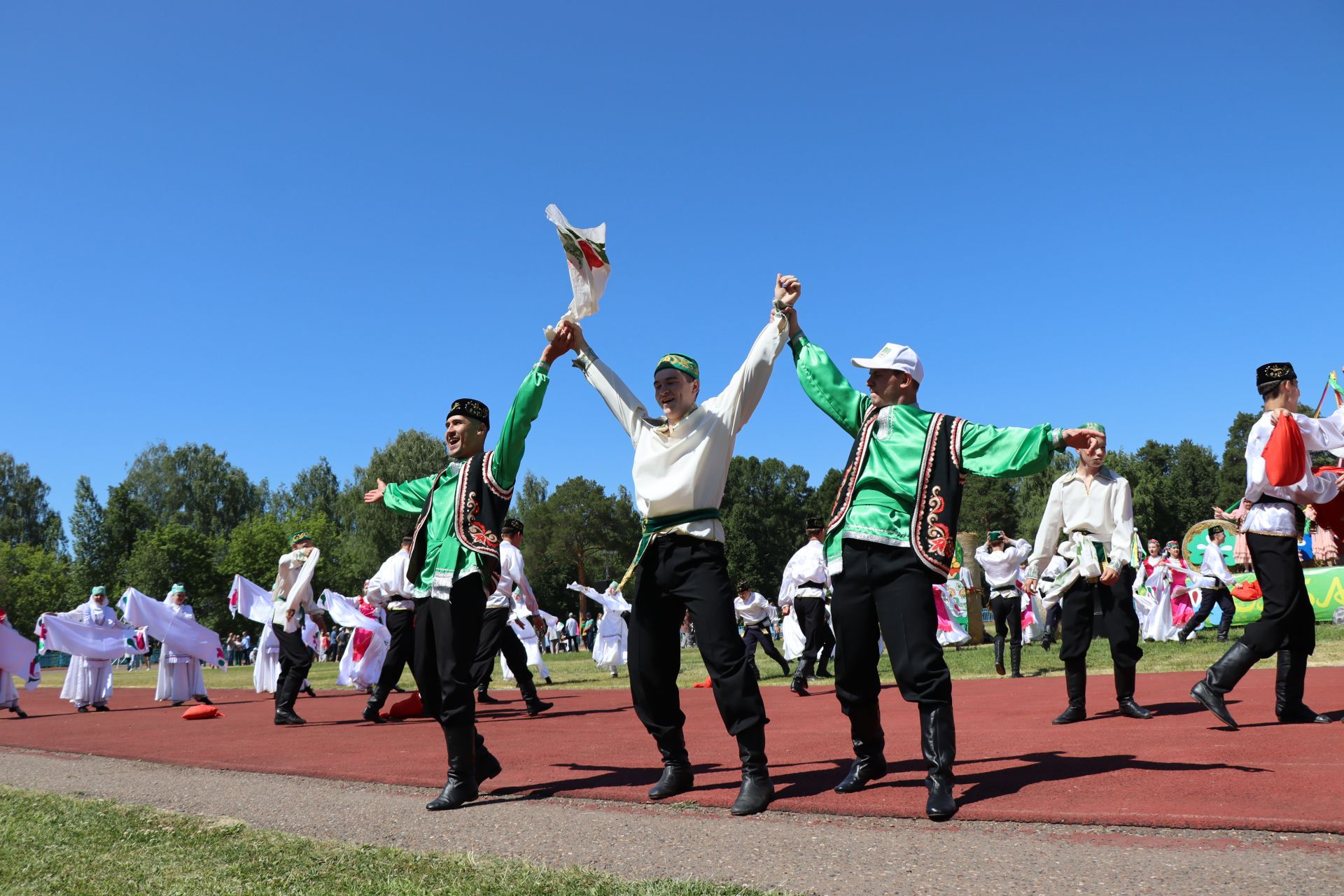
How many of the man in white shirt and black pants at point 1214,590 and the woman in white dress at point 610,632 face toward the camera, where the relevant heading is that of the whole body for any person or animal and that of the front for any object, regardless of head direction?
1

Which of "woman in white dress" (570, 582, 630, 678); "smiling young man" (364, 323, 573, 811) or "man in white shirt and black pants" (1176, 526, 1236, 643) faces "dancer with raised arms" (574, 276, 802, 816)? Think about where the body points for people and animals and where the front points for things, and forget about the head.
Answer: the woman in white dress

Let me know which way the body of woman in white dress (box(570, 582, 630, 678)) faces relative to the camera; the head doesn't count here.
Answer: toward the camera

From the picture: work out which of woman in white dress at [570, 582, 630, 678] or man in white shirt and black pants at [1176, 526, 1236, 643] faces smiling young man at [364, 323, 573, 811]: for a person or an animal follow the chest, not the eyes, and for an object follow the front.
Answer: the woman in white dress

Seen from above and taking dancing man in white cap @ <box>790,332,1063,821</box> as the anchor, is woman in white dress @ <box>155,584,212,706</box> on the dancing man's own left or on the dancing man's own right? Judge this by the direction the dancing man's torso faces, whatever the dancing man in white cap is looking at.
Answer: on the dancing man's own right

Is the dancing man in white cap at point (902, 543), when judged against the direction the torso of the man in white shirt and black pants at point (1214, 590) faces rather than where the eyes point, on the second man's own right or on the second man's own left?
on the second man's own right

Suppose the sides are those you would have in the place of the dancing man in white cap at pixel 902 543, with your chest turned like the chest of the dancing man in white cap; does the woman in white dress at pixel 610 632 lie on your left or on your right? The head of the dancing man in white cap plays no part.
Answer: on your right

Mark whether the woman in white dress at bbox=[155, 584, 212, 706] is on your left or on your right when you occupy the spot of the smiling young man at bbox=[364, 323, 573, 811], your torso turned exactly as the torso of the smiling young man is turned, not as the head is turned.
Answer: on your right

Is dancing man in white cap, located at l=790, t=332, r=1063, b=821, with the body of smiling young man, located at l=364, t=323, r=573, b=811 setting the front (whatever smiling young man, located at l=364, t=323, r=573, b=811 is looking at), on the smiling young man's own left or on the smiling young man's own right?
on the smiling young man's own left
